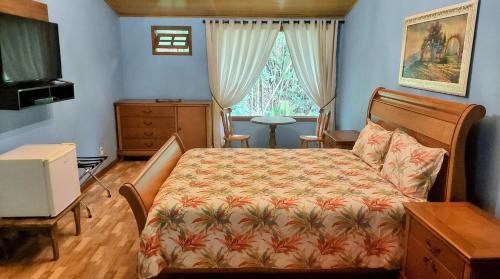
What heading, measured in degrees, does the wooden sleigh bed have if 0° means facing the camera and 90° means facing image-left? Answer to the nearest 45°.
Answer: approximately 90°

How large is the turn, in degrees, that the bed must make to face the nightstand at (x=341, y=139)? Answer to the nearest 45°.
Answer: approximately 90° to its right

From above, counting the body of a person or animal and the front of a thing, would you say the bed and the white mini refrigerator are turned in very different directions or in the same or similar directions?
very different directions

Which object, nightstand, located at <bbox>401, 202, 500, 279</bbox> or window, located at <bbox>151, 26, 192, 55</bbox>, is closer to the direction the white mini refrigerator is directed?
the nightstand

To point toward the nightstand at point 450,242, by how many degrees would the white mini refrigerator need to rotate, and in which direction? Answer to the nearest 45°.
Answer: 0° — it already faces it

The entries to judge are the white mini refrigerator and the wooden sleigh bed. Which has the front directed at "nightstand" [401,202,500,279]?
the white mini refrigerator

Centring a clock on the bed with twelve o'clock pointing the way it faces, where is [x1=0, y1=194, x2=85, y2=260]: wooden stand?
The wooden stand is roughly at 12 o'clock from the bed.

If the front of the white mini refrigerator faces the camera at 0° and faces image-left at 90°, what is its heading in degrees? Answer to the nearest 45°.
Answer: approximately 315°

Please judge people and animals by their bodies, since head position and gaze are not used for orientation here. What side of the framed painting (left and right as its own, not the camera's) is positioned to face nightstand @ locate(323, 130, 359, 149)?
right

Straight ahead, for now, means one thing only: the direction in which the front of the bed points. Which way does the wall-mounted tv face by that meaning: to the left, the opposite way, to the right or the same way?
the opposite way

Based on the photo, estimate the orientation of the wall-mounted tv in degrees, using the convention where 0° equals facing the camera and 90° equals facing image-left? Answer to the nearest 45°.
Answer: approximately 315°
